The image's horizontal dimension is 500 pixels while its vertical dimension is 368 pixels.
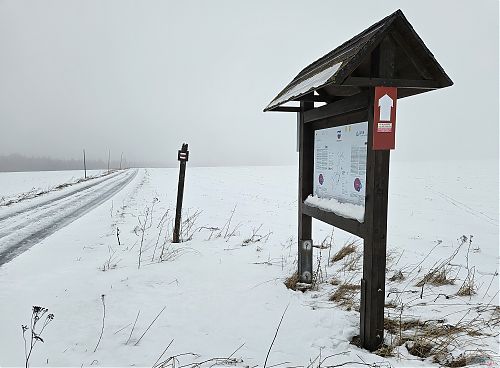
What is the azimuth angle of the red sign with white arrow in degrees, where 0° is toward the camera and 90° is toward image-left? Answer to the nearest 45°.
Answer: approximately 0°
